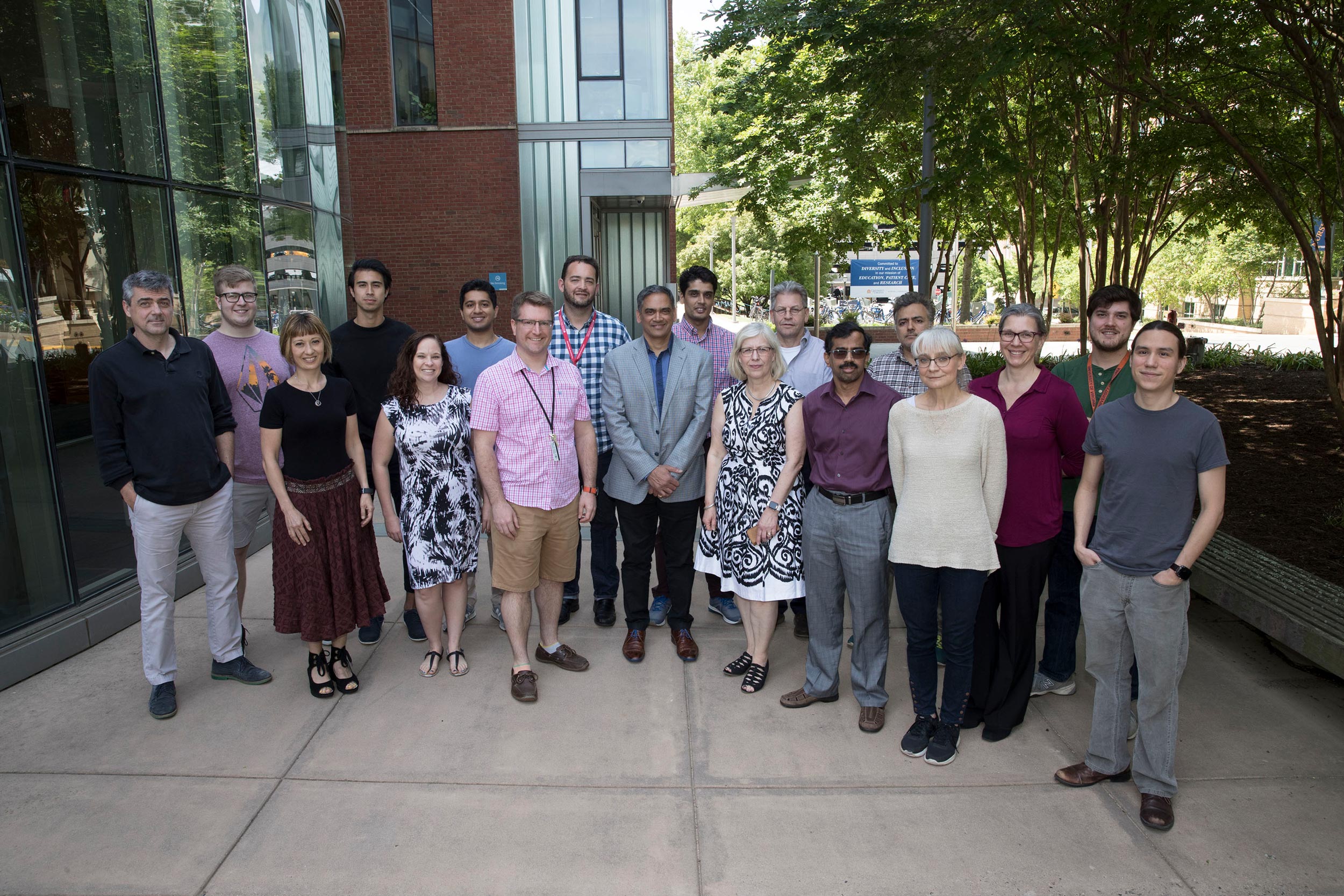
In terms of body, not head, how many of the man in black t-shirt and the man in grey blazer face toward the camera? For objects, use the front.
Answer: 2

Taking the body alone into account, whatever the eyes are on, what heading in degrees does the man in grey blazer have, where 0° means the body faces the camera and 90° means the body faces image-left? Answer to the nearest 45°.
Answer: approximately 0°

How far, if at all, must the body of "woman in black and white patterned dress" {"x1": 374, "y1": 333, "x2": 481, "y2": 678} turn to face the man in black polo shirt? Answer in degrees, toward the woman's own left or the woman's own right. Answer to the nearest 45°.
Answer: approximately 90° to the woman's own right

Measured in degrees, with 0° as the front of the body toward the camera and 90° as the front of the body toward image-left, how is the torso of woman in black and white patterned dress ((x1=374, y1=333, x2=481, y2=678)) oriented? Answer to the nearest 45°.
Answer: approximately 0°

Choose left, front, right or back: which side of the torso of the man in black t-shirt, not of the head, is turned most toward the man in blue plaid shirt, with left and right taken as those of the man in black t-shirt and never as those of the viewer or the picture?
left

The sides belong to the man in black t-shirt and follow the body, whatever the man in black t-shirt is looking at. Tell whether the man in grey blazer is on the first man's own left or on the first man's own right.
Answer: on the first man's own left

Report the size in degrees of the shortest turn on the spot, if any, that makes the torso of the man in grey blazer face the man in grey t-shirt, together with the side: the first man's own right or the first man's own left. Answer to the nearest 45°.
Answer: approximately 45° to the first man's own left
